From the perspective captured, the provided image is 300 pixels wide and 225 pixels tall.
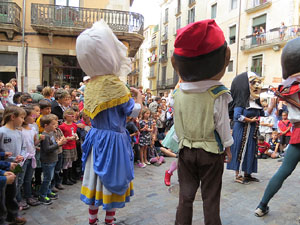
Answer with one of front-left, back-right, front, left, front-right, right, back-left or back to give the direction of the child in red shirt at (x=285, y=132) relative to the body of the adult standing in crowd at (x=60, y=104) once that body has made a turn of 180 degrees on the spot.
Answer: back-right

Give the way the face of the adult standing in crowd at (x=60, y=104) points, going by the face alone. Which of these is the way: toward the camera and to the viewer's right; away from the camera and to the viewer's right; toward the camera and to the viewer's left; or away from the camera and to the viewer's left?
toward the camera and to the viewer's right

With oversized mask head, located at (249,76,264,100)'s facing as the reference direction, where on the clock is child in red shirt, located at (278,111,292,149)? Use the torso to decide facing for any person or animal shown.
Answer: The child in red shirt is roughly at 8 o'clock from the oversized mask head.

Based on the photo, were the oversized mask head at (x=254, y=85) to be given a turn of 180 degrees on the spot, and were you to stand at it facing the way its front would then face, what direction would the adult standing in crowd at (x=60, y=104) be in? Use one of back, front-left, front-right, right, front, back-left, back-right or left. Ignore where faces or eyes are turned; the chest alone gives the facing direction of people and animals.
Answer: front-left

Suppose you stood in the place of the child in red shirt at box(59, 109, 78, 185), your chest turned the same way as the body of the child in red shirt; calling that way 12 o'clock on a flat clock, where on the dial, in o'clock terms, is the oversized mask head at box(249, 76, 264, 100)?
The oversized mask head is roughly at 11 o'clock from the child in red shirt.

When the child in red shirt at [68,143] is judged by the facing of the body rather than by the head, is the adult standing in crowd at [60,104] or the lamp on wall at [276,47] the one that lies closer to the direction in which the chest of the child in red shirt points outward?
the lamp on wall

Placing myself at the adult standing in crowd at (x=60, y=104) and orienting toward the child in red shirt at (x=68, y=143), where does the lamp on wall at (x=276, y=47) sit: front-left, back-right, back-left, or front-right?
back-left

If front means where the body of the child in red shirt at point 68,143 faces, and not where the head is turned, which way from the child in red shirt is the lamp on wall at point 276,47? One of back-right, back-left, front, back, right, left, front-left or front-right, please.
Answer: left

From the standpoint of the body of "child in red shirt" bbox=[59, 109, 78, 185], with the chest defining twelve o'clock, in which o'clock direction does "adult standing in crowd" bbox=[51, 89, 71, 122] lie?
The adult standing in crowd is roughly at 7 o'clock from the child in red shirt.

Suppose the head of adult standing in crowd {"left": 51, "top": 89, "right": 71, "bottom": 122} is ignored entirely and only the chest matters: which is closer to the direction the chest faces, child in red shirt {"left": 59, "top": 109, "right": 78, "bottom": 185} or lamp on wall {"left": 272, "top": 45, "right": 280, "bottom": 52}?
the child in red shirt

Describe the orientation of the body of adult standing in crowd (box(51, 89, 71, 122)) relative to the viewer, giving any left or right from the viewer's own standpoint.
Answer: facing the viewer and to the right of the viewer

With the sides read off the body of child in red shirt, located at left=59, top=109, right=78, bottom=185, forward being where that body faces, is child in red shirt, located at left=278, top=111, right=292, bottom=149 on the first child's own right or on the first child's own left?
on the first child's own left

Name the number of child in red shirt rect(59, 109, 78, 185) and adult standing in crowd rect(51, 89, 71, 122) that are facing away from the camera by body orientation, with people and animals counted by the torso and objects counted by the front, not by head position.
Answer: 0
